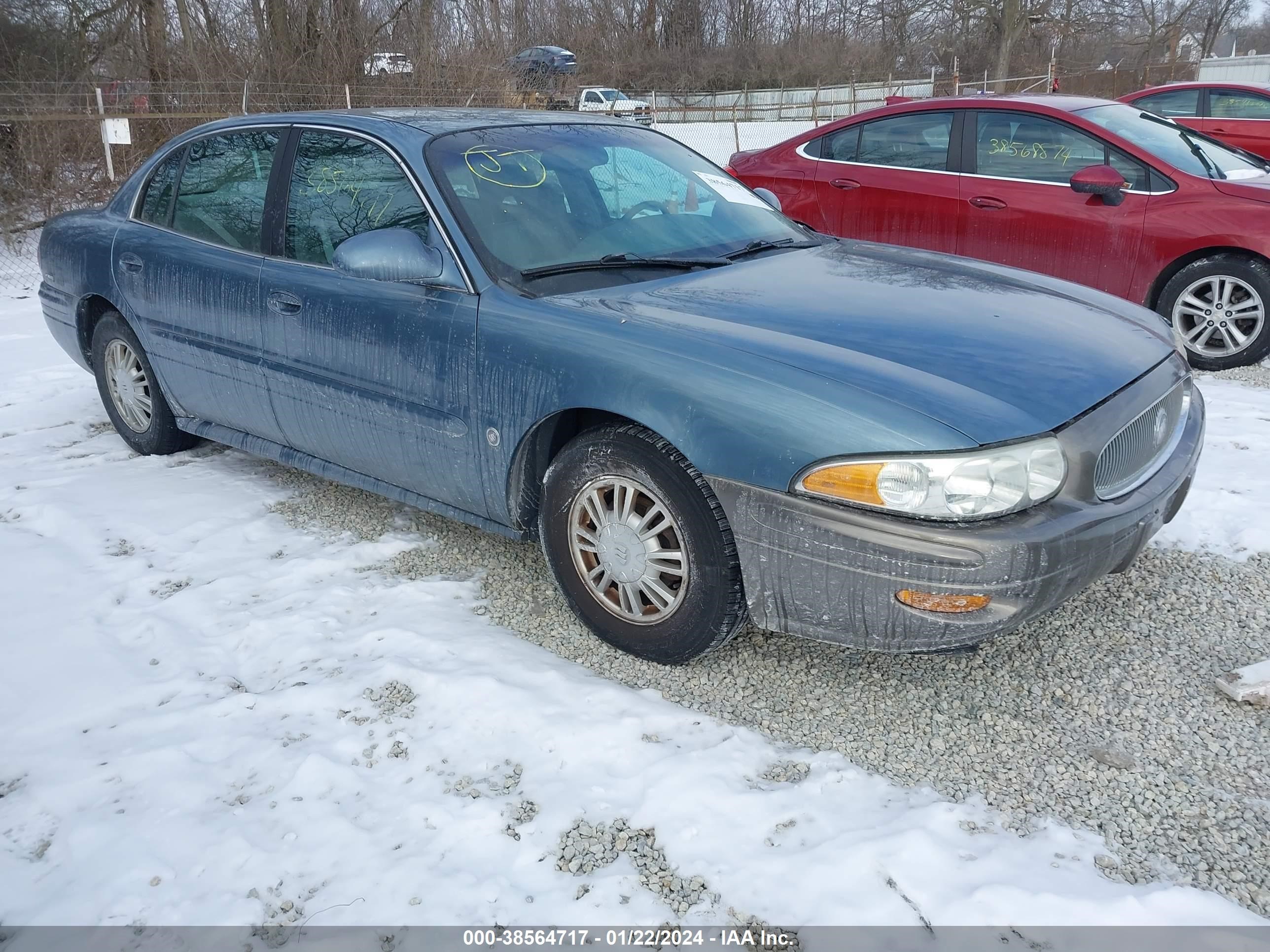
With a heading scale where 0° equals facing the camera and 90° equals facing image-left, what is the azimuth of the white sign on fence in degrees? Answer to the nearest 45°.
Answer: approximately 0°

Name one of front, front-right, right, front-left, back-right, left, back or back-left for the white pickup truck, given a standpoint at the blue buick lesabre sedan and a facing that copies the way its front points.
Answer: back-left

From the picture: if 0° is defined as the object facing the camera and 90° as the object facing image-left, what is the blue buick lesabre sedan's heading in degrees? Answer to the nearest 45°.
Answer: approximately 315°

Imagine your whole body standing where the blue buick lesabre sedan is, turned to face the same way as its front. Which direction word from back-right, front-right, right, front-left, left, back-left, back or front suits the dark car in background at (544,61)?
back-left

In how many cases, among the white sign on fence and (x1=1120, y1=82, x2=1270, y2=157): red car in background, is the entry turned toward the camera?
1

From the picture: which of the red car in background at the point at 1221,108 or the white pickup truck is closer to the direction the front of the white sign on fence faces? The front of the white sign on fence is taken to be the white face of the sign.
the red car in background

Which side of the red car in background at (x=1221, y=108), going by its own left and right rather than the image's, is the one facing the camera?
right

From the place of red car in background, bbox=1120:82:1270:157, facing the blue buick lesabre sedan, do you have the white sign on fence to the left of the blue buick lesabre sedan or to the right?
right

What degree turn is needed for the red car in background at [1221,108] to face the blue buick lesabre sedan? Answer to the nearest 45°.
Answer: approximately 90° to its right
